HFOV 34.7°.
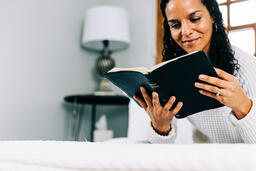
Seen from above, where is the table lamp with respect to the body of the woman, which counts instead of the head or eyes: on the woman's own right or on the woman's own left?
on the woman's own right

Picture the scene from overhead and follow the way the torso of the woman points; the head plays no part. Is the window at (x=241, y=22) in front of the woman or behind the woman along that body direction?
behind

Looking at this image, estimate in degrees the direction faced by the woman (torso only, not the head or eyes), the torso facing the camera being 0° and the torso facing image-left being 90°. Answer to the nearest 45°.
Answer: approximately 45°
